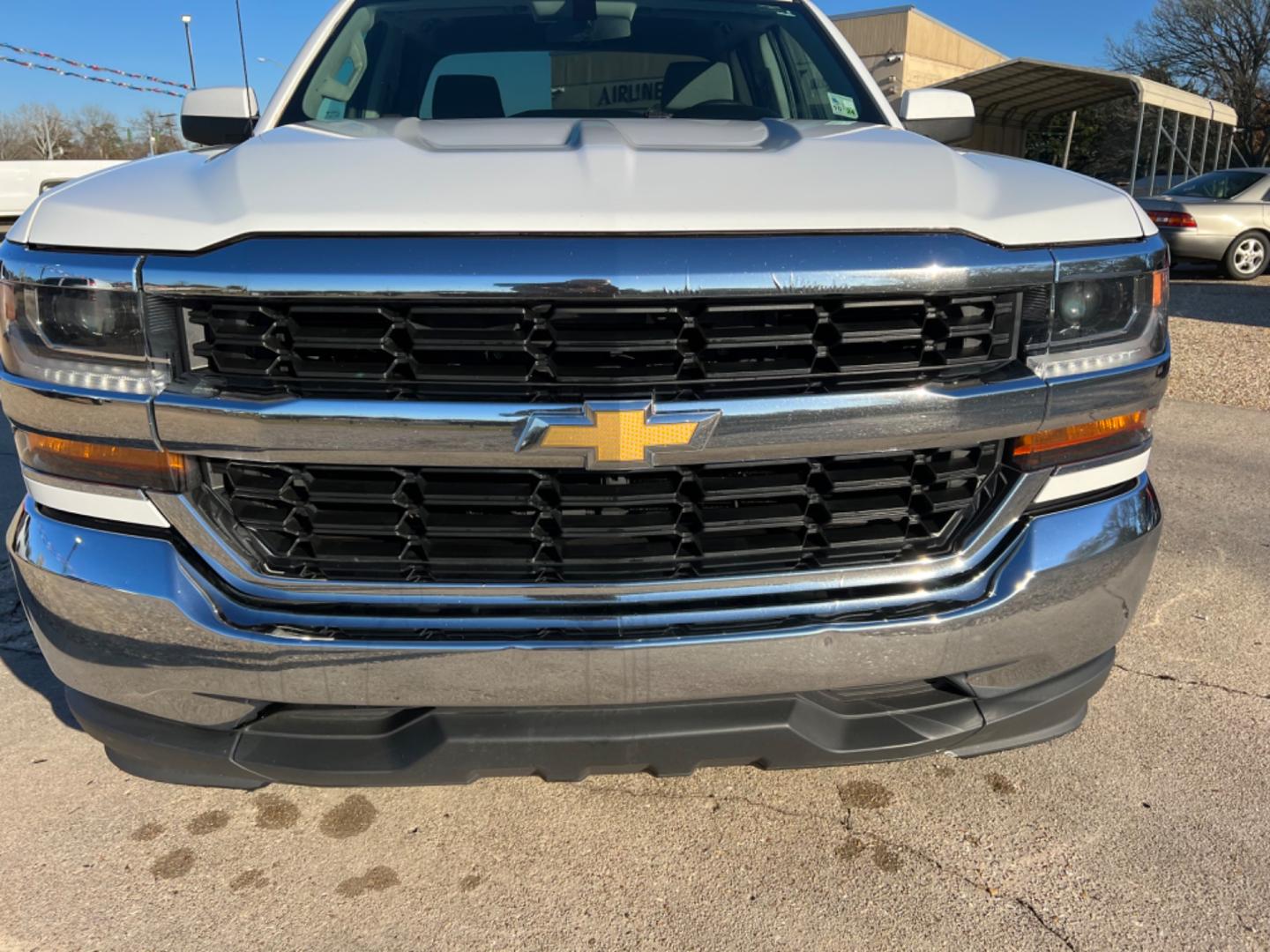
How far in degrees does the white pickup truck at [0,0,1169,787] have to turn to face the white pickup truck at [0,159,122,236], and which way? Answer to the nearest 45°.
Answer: approximately 135° to its right

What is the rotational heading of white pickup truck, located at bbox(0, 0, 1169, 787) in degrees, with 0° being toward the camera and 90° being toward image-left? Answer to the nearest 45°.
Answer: approximately 0°

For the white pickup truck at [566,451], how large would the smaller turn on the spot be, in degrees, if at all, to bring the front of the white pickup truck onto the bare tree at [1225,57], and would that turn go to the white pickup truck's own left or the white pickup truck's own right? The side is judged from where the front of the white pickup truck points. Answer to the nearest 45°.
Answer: approximately 135° to the white pickup truck's own left

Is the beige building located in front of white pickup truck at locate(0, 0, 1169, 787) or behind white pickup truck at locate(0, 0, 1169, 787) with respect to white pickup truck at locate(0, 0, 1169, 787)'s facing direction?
behind

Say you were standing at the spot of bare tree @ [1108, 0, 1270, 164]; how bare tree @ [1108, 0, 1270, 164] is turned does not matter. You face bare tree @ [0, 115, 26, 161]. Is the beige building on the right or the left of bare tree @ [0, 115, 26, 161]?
left
